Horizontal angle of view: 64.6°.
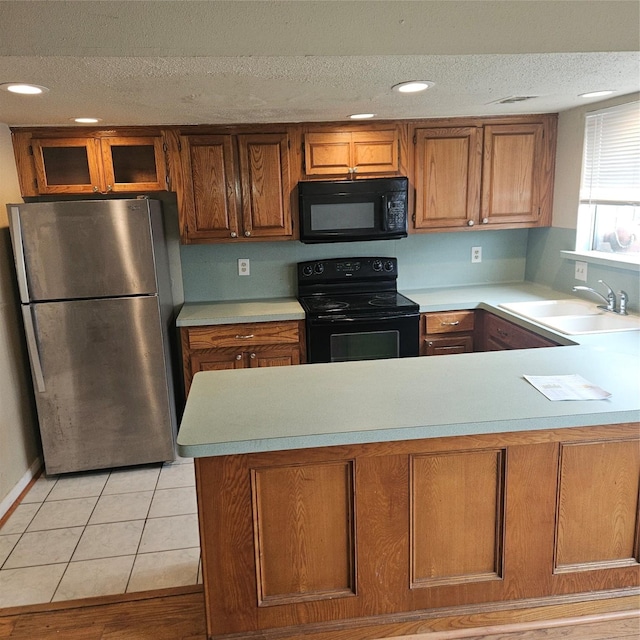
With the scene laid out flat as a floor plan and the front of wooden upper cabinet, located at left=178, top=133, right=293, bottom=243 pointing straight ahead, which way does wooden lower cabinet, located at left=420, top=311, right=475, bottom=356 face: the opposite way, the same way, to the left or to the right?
the same way

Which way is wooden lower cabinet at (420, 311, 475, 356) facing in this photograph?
toward the camera

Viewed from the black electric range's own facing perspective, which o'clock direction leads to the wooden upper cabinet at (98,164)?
The wooden upper cabinet is roughly at 3 o'clock from the black electric range.

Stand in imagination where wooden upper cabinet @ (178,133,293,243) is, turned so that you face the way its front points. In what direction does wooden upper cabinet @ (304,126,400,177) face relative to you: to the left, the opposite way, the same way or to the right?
the same way

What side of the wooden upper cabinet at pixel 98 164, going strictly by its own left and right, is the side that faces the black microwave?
left

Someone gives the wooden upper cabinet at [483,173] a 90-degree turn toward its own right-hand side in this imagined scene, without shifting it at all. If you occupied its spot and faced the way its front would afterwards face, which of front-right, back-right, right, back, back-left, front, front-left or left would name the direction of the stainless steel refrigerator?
front-left

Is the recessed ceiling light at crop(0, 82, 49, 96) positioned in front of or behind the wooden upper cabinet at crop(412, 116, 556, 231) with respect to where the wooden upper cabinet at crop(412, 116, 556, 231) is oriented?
in front

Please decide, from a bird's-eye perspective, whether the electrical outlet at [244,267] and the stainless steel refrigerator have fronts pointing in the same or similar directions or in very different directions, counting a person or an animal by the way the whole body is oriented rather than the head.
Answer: same or similar directions

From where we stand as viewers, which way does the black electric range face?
facing the viewer

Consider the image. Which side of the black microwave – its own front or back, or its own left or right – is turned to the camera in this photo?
front

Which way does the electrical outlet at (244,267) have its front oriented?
toward the camera

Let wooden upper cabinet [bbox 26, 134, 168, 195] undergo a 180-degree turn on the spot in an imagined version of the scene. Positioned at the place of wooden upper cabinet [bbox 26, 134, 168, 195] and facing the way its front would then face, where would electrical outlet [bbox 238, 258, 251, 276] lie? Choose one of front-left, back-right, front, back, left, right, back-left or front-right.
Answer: right

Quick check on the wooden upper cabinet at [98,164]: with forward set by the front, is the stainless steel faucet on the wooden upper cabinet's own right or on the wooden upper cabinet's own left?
on the wooden upper cabinet's own left

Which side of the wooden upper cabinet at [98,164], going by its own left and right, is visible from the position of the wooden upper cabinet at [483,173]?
left

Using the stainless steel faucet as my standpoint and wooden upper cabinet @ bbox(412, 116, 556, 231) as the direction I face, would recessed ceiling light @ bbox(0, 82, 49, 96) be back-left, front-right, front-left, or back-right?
front-left

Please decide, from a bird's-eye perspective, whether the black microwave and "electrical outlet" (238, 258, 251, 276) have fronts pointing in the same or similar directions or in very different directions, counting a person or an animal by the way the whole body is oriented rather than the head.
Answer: same or similar directions

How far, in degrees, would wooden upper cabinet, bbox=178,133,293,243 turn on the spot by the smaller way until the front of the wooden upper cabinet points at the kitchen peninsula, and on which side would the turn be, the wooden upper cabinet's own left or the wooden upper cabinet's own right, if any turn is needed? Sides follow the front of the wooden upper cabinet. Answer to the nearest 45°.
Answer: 0° — it already faces it
